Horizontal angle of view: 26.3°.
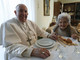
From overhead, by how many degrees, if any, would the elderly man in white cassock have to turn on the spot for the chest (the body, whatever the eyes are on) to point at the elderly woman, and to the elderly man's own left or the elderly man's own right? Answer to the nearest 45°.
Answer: approximately 90° to the elderly man's own left

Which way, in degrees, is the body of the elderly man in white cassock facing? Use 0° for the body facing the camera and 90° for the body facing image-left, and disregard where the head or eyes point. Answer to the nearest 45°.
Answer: approximately 315°

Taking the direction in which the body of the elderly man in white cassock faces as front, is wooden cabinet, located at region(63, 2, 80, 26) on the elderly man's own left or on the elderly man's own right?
on the elderly man's own left

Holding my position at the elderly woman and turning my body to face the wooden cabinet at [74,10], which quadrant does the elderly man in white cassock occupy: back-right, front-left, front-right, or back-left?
back-left

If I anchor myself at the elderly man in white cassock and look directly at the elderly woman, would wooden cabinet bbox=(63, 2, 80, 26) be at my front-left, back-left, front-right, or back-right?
front-left
